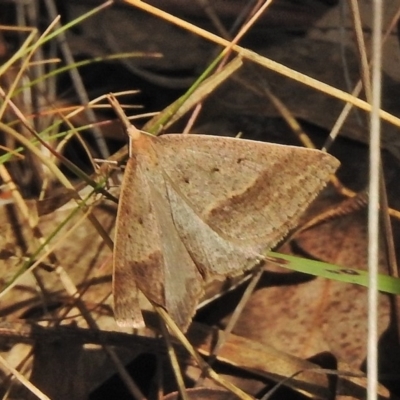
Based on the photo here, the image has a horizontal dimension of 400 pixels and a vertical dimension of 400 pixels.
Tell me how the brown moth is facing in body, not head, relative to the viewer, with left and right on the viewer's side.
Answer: facing away from the viewer and to the left of the viewer
